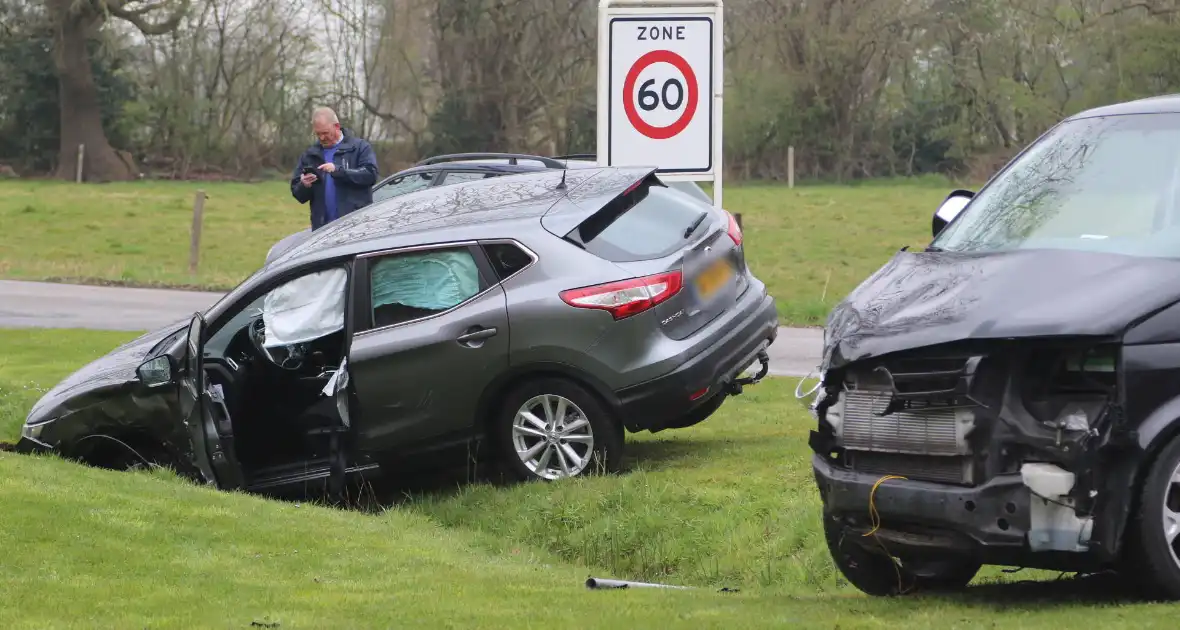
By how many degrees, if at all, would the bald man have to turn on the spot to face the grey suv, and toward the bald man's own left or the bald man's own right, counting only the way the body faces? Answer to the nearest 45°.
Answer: approximately 45° to the bald man's own left

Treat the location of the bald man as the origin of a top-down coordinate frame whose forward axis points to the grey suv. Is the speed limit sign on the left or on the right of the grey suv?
left

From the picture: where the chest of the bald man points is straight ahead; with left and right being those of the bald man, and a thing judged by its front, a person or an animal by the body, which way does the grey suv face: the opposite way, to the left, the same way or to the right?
to the right

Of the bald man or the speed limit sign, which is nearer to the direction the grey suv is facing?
the bald man

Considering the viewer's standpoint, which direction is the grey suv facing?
facing away from the viewer and to the left of the viewer

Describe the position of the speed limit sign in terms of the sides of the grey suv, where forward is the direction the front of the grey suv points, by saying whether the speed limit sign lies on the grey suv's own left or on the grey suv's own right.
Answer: on the grey suv's own right

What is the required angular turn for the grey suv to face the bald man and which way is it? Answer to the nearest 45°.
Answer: approximately 45° to its right

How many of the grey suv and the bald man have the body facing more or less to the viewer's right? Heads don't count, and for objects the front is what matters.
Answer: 0

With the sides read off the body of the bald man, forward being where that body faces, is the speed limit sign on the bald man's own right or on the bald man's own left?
on the bald man's own left

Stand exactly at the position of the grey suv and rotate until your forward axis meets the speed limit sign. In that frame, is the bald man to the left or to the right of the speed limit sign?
left

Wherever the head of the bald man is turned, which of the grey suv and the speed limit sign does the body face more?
the grey suv

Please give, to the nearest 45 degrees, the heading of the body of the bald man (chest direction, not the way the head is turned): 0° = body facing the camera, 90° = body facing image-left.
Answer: approximately 45°
